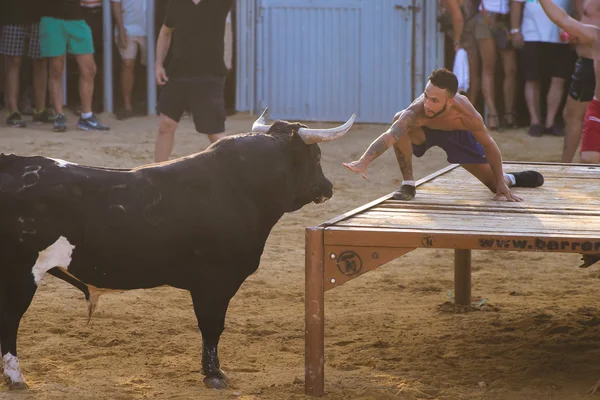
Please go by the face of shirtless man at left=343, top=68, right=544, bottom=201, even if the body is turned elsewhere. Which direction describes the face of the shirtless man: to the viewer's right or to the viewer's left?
to the viewer's left

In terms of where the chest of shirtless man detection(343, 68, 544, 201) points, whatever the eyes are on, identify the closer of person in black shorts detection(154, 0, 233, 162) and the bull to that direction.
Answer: the bull

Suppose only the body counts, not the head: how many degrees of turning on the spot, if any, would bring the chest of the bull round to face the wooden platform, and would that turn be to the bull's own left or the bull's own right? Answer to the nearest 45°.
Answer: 0° — it already faces it

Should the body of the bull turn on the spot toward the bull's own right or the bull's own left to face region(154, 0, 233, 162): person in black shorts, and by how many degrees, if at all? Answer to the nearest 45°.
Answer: approximately 90° to the bull's own left

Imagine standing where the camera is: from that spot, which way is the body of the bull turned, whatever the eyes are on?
to the viewer's right

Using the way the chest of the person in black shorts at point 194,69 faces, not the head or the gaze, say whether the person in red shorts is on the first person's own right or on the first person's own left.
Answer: on the first person's own left
